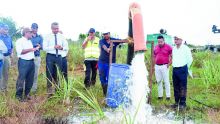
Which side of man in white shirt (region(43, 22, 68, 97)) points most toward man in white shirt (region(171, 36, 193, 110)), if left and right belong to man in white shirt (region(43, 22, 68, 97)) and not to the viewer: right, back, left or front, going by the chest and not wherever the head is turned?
left

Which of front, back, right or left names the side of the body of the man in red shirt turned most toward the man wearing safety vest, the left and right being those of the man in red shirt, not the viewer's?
right

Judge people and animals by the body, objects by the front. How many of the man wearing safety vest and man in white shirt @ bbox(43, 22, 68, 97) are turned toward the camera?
2
